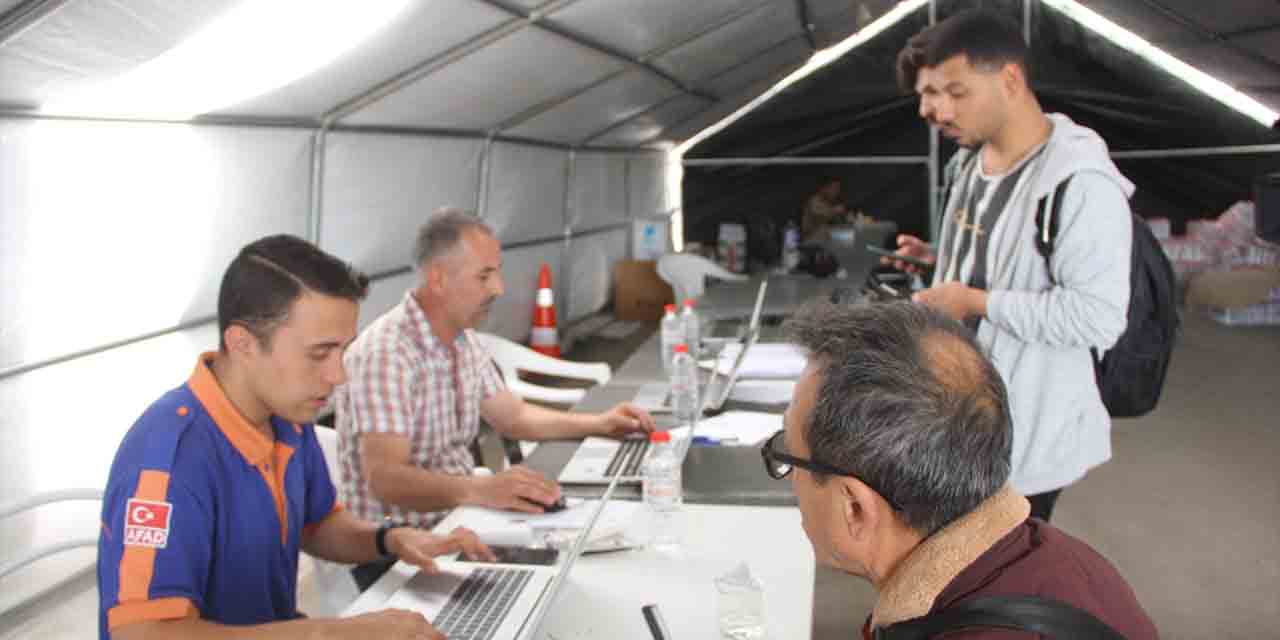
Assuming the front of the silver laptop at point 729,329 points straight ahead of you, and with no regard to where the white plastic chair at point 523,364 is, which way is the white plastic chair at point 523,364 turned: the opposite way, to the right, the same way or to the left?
the opposite way

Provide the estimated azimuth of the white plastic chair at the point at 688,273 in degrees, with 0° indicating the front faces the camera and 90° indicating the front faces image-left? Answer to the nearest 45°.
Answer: approximately 270°

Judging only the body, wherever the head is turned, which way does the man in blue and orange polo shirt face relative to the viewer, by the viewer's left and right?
facing the viewer and to the right of the viewer

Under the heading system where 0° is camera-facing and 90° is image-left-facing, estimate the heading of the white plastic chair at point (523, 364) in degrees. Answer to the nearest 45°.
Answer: approximately 270°

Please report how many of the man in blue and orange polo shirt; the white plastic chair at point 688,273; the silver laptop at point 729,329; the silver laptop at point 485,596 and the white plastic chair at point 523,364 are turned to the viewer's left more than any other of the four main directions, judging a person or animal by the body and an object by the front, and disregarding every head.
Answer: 2

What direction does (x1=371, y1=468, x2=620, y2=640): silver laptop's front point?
to the viewer's left

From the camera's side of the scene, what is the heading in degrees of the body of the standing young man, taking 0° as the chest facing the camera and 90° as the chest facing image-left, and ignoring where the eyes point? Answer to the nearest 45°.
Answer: approximately 45°

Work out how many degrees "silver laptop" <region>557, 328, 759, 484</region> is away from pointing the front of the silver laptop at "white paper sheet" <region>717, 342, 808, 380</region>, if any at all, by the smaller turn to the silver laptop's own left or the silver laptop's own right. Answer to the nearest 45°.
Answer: approximately 135° to the silver laptop's own right

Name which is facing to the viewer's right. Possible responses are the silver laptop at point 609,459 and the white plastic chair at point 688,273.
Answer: the white plastic chair

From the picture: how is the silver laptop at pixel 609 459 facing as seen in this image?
to the viewer's left

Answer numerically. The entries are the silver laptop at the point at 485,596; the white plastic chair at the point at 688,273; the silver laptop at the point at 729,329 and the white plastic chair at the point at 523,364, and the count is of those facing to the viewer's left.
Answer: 2

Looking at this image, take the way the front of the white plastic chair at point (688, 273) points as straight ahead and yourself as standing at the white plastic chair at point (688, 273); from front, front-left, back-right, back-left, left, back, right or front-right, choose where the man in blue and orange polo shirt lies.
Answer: right

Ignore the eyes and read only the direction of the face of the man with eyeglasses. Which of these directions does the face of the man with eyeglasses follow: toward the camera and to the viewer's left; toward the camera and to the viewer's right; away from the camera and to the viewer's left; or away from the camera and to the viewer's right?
away from the camera and to the viewer's left
